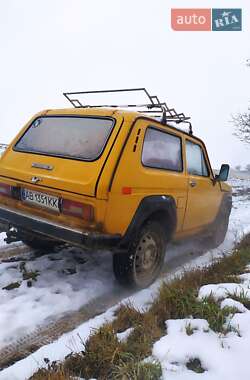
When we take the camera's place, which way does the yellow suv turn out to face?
facing away from the viewer and to the right of the viewer

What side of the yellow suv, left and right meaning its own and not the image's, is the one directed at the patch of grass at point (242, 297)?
right
